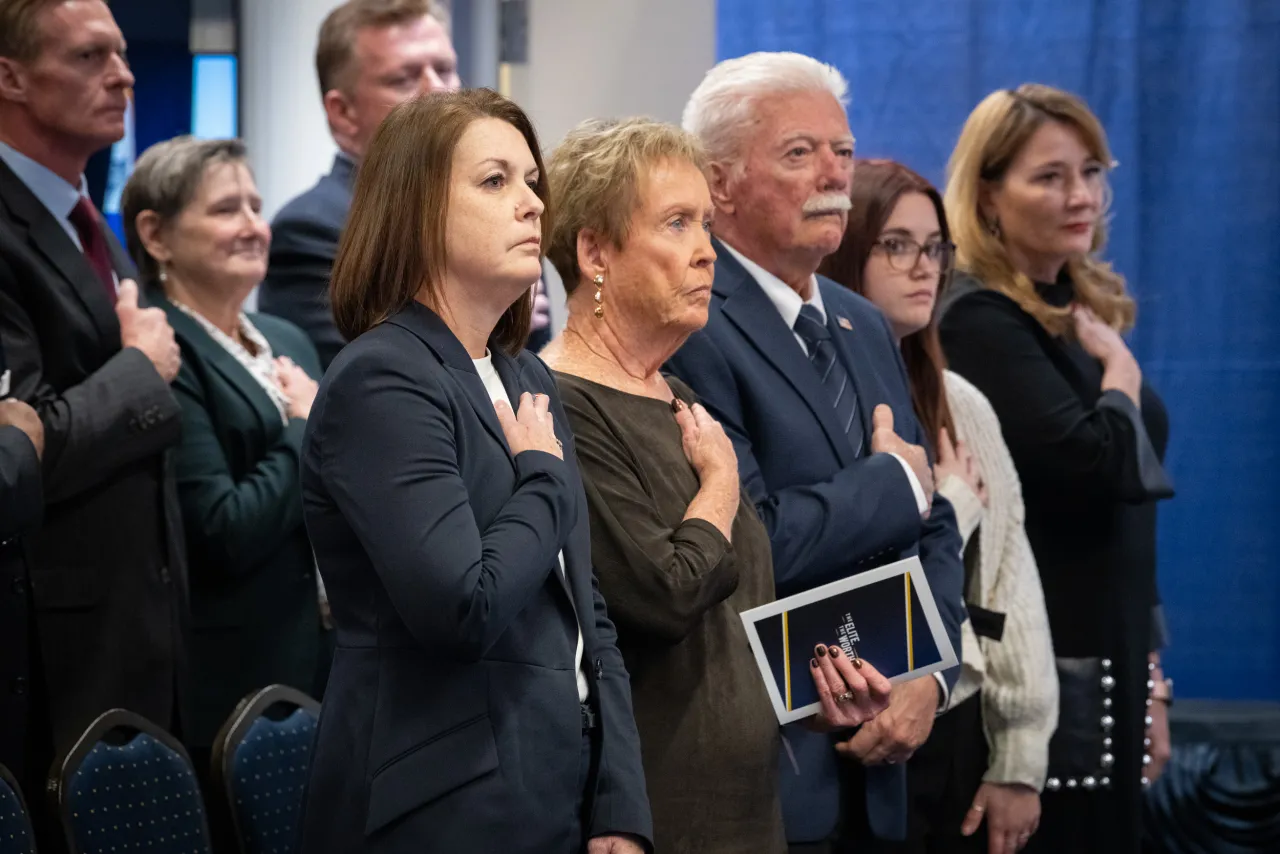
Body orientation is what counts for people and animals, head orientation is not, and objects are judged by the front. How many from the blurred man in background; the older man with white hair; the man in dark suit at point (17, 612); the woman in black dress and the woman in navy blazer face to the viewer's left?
0

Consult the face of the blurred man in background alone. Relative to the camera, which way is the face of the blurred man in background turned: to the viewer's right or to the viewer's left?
to the viewer's right

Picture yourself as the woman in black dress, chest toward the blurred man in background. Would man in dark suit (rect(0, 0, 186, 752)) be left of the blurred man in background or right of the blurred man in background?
left

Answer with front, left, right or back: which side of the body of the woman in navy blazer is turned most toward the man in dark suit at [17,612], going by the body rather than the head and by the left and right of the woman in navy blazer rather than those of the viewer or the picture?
back

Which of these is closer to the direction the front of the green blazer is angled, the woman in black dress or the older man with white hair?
the older man with white hair

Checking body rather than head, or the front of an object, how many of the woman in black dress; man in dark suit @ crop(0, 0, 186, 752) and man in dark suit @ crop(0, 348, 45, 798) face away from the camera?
0

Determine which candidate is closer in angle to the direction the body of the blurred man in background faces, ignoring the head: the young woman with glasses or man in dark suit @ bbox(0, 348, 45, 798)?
the young woman with glasses

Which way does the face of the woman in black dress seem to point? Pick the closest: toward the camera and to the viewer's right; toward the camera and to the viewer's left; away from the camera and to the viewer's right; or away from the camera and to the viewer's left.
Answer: toward the camera and to the viewer's right

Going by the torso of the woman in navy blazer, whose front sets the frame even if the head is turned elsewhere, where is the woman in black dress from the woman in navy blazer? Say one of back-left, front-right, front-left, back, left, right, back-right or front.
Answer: left

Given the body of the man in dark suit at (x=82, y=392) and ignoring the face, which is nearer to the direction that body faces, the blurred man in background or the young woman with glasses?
the young woman with glasses

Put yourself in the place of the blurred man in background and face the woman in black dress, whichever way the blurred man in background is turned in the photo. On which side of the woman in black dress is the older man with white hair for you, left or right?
right

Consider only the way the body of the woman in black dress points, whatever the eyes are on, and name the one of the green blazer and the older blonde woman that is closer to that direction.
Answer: the older blonde woman

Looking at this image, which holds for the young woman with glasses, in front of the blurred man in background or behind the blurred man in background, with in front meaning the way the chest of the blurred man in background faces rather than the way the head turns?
in front

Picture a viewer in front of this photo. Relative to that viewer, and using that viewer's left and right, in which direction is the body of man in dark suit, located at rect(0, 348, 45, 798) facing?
facing the viewer and to the right of the viewer
